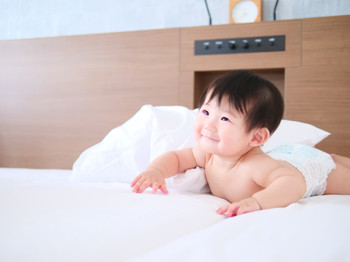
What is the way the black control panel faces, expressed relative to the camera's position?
facing the viewer

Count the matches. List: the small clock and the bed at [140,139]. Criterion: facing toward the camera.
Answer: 2

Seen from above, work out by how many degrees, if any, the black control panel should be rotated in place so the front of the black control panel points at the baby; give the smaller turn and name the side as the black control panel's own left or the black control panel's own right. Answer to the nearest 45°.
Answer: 0° — it already faces them

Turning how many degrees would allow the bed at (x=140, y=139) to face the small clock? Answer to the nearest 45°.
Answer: approximately 135° to its left

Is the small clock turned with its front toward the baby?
yes

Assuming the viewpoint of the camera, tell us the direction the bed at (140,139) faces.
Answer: facing the viewer

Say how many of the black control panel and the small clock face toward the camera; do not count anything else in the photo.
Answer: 2
